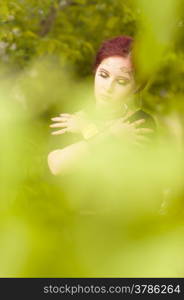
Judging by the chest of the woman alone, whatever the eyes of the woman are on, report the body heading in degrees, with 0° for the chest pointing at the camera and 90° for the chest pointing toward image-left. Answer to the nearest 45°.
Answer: approximately 45°
